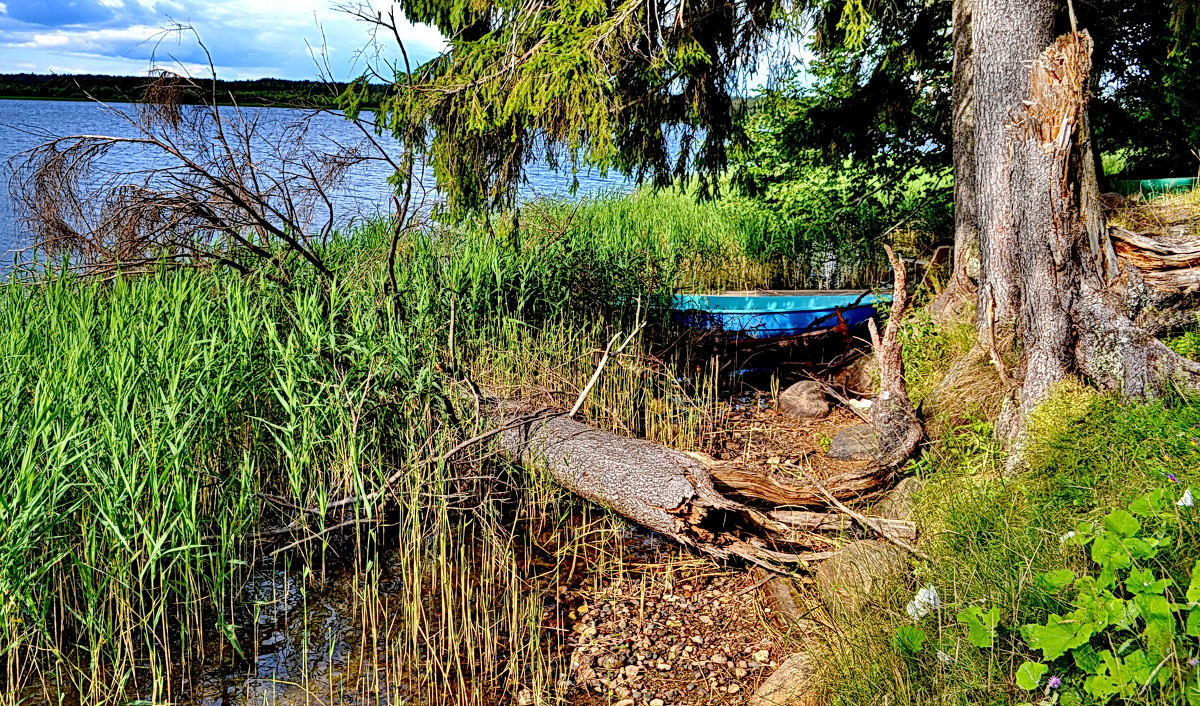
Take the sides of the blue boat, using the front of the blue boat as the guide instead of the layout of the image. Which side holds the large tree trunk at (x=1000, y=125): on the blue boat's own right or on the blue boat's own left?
on the blue boat's own right

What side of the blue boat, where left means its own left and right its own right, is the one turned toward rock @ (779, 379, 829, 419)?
right

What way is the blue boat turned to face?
to the viewer's right

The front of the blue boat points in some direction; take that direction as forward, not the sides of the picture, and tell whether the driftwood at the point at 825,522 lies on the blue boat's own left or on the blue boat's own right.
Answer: on the blue boat's own right

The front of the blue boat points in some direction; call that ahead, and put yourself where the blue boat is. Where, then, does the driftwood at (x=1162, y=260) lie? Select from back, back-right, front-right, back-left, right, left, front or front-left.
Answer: front-right

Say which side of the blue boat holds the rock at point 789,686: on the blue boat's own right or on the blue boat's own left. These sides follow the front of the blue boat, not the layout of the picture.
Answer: on the blue boat's own right

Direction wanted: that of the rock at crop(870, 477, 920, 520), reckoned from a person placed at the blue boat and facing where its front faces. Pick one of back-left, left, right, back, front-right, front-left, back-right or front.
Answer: right

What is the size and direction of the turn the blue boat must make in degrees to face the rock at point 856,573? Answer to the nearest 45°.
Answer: approximately 90° to its right
